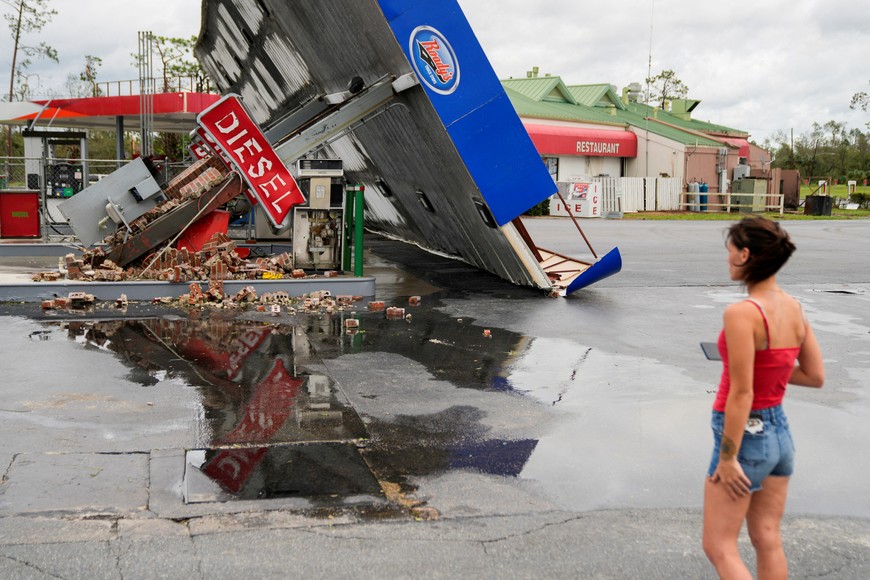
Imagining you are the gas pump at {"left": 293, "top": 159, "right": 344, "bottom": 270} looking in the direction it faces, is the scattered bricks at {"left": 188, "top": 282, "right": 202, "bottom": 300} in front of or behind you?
in front

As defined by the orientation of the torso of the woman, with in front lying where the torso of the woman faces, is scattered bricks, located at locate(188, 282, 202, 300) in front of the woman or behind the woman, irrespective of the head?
in front

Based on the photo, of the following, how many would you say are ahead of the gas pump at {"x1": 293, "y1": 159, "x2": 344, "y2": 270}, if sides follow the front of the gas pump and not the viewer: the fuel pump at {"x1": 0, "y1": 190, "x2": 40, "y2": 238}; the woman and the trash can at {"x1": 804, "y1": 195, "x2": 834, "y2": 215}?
1

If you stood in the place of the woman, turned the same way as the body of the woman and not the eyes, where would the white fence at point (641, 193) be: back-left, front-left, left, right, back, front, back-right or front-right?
front-right

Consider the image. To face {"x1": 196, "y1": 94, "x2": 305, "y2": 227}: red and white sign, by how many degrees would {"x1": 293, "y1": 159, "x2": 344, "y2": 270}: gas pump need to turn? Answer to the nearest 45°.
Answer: approximately 45° to its right

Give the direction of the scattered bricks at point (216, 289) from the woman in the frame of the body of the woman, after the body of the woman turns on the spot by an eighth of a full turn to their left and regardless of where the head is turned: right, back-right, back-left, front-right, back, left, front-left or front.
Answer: front-right

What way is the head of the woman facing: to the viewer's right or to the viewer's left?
to the viewer's left

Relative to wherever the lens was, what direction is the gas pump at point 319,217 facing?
facing the viewer

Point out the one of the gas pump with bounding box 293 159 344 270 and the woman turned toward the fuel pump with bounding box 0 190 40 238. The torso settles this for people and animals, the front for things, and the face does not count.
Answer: the woman

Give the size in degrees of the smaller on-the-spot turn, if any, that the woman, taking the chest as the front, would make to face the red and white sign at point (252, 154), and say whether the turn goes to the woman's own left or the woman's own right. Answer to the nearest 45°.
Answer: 0° — they already face it

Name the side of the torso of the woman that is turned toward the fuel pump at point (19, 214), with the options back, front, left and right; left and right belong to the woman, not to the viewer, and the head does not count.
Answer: front

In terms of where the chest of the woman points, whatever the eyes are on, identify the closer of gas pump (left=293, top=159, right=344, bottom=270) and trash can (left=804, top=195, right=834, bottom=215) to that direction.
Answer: the gas pump

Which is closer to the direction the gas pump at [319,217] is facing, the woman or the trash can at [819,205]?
the woman

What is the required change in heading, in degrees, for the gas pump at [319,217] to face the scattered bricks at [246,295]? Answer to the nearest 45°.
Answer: approximately 45° to its right

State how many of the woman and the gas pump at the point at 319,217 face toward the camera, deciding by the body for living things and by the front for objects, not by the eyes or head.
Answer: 1

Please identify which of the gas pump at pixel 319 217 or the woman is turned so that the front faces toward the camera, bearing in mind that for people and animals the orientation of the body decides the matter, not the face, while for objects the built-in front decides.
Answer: the gas pump

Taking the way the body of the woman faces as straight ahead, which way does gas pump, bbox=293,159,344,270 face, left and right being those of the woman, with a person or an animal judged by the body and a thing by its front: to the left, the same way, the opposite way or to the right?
the opposite way

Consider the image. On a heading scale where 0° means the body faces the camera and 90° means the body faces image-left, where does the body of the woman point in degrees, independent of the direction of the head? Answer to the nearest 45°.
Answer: approximately 135°
